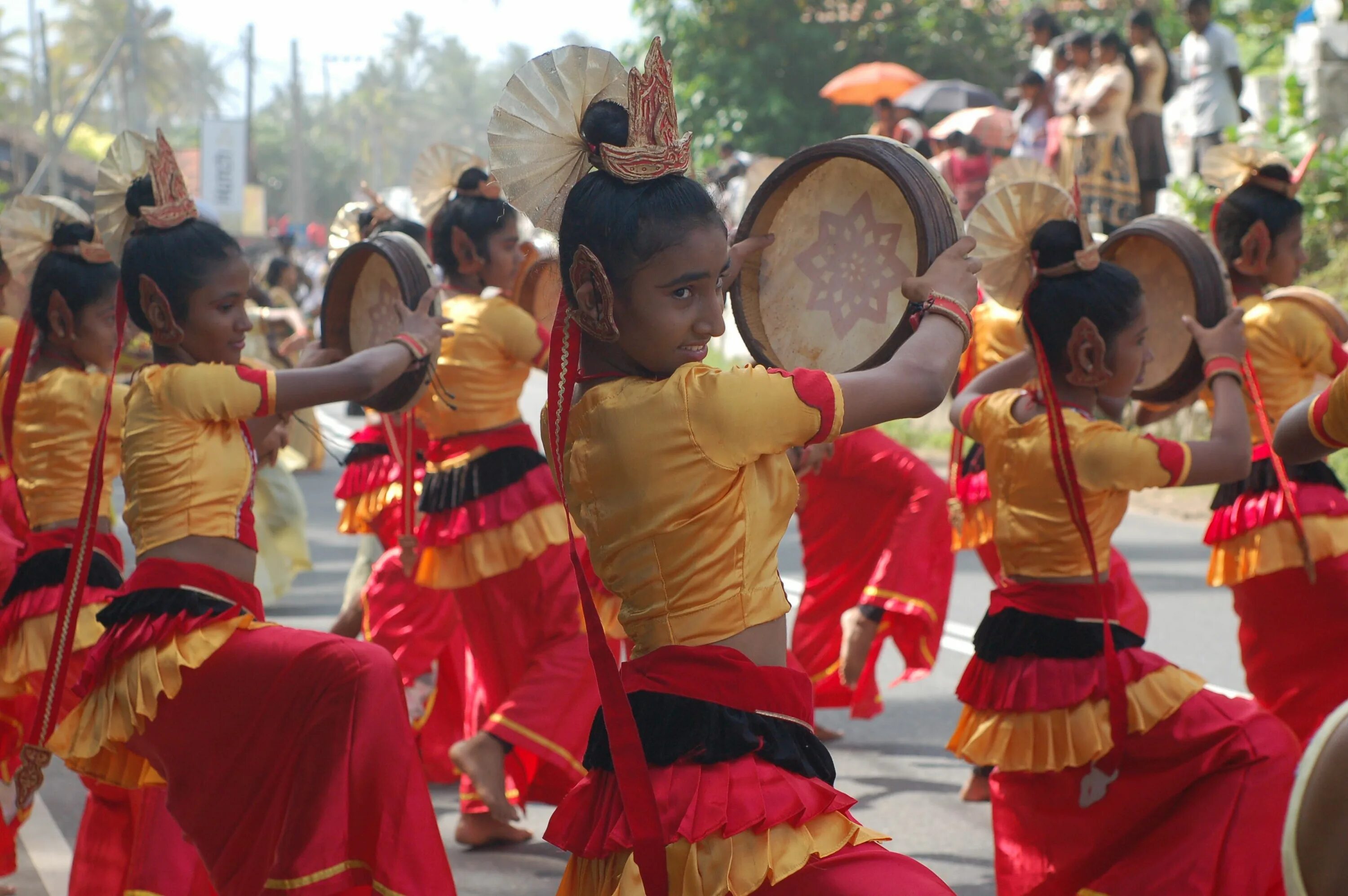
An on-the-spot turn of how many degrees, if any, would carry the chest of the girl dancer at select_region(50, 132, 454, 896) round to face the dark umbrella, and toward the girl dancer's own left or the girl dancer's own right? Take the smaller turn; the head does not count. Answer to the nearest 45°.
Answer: approximately 45° to the girl dancer's own left

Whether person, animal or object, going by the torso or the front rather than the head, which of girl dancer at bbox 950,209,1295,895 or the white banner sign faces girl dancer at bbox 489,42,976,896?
the white banner sign

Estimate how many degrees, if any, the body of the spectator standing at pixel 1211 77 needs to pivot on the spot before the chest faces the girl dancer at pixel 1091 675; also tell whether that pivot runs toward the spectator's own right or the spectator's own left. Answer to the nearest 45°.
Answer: approximately 45° to the spectator's own left

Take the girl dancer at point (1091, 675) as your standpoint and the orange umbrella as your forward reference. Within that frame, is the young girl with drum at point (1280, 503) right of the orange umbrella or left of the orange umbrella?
right

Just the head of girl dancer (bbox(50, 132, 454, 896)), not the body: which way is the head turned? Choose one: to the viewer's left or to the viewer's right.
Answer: to the viewer's right

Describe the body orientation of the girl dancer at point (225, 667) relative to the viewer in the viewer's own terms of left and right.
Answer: facing to the right of the viewer

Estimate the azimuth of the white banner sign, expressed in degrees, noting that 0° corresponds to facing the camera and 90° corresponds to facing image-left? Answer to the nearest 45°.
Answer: approximately 0°

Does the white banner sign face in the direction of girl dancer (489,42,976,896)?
yes

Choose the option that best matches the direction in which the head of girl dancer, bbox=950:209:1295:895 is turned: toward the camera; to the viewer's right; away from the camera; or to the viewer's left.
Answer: to the viewer's right
